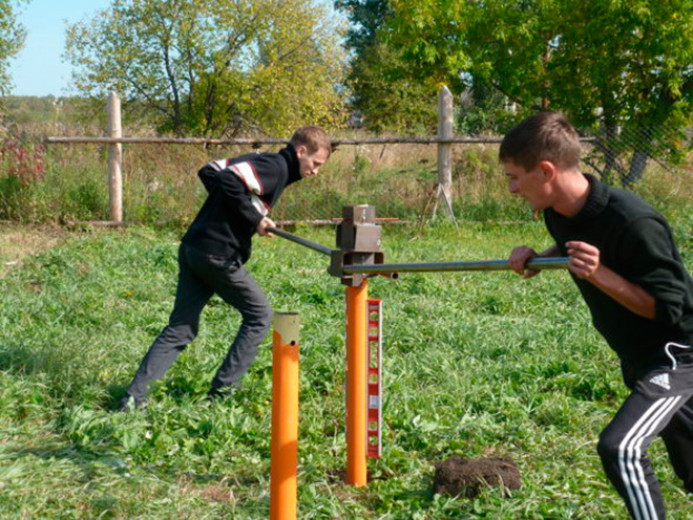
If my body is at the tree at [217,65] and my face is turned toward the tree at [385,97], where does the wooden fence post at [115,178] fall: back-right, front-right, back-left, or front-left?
back-right

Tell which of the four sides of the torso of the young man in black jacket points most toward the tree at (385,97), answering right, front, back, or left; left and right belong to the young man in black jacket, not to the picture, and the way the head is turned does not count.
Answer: left

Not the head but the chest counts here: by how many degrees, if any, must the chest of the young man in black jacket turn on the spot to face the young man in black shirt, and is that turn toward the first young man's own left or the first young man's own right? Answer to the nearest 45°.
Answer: approximately 45° to the first young man's own right

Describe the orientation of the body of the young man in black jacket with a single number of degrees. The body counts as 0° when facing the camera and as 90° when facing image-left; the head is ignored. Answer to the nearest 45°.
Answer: approximately 270°

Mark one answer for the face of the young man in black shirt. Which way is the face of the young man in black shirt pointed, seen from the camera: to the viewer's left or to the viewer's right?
to the viewer's left

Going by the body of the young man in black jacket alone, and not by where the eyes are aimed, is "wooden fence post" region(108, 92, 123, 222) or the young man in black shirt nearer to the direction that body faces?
the young man in black shirt

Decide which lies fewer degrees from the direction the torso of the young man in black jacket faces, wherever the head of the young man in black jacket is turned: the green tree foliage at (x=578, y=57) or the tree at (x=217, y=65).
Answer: the green tree foliage

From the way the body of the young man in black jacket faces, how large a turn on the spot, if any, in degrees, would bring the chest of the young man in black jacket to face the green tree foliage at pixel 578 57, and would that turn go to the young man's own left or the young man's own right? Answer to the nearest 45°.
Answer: approximately 45° to the young man's own left

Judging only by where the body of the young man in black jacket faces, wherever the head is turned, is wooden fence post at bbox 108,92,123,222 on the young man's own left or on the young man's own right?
on the young man's own left

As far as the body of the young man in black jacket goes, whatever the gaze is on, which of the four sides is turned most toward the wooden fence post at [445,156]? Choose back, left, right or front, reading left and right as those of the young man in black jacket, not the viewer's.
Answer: left

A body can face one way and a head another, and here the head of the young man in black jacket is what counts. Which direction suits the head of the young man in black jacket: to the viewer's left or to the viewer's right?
to the viewer's right

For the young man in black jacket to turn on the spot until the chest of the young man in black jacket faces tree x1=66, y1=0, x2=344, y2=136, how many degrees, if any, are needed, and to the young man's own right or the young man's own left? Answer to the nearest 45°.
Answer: approximately 90° to the young man's own left

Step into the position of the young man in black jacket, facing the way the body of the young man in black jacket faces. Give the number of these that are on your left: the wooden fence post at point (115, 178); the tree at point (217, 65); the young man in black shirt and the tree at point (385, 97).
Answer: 3
